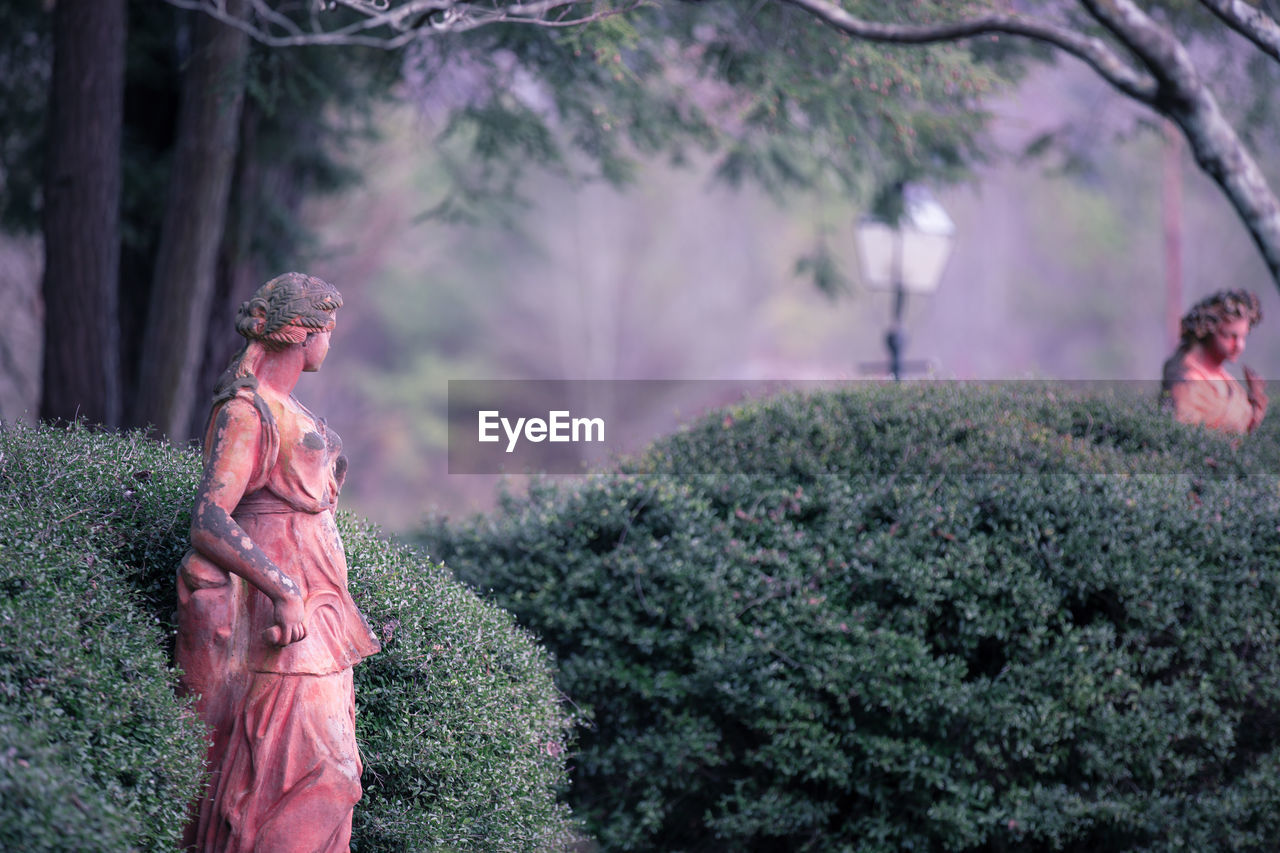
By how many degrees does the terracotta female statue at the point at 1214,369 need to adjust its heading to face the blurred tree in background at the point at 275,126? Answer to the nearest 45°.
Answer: approximately 135° to its right

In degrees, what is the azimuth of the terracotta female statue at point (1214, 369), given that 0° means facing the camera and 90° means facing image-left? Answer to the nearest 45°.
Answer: approximately 315°

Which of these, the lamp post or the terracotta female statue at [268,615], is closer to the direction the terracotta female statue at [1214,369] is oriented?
the terracotta female statue

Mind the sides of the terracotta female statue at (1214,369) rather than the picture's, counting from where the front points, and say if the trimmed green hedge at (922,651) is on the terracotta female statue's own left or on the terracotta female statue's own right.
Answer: on the terracotta female statue's own right

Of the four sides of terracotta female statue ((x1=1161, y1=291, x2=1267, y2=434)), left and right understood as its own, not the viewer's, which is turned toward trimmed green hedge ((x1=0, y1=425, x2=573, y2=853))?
right

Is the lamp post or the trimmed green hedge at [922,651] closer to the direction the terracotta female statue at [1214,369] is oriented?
the trimmed green hedge

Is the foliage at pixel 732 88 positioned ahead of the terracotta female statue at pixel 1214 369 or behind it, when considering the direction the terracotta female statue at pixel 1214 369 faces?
behind

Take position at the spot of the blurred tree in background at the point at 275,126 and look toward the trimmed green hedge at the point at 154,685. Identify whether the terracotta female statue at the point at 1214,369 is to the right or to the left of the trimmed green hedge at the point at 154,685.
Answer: left
